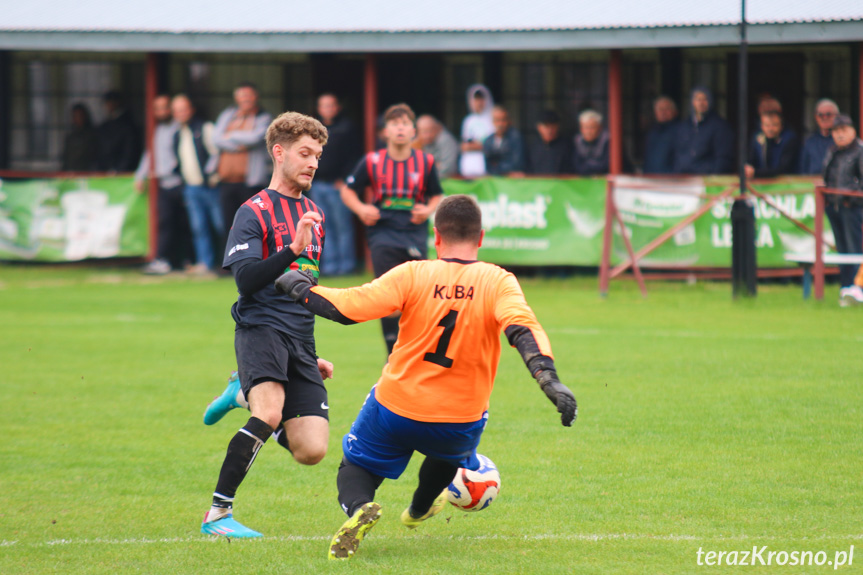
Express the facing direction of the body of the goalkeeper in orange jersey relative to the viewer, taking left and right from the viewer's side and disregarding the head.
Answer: facing away from the viewer

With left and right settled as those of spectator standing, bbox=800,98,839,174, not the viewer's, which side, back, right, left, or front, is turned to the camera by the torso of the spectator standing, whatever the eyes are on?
front

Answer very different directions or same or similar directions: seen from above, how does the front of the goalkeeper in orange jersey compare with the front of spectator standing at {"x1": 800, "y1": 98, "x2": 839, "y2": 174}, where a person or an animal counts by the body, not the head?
very different directions

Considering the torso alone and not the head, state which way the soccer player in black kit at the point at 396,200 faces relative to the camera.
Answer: toward the camera

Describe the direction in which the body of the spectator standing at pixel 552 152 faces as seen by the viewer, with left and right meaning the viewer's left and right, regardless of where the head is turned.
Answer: facing the viewer

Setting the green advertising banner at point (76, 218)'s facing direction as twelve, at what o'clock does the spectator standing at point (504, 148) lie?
The spectator standing is roughly at 10 o'clock from the green advertising banner.

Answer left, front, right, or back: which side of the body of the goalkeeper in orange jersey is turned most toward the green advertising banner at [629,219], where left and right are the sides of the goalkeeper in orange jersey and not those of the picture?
front

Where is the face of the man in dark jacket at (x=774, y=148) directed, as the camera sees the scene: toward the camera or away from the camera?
toward the camera

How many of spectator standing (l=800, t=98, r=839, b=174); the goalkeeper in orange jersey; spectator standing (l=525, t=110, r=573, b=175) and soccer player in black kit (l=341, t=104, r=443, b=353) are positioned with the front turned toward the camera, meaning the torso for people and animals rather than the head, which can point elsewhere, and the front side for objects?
3

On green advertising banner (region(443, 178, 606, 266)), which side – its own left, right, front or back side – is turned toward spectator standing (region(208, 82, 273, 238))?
right

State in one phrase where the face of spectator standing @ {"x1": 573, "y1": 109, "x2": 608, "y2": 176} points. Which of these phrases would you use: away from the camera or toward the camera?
toward the camera
